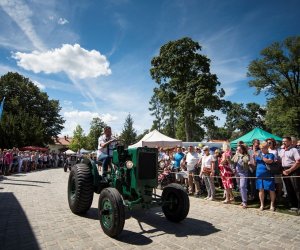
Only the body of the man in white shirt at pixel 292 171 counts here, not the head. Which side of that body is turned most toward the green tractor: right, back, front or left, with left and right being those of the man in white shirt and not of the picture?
front

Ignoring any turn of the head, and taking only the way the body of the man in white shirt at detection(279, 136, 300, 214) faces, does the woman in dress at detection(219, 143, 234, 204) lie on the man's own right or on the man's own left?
on the man's own right

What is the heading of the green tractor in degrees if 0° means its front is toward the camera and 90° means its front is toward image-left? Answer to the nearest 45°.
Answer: approximately 315°

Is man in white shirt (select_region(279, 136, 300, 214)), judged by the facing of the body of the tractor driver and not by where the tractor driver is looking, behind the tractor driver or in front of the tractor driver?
in front

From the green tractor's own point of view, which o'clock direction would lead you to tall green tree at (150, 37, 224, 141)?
The tall green tree is roughly at 8 o'clock from the green tractor.

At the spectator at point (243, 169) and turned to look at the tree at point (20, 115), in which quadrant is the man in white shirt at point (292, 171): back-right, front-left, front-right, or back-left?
back-right

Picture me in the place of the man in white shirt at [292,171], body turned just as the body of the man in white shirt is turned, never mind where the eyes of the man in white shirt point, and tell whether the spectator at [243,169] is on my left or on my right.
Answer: on my right

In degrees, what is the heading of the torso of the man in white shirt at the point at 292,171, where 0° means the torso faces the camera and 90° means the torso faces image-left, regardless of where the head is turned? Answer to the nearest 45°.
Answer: approximately 45°

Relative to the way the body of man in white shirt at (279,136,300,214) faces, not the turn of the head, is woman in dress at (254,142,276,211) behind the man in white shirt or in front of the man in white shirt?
in front

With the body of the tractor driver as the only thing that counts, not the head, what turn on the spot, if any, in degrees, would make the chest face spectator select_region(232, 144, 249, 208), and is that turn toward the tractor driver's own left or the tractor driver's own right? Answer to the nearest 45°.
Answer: approximately 45° to the tractor driver's own left

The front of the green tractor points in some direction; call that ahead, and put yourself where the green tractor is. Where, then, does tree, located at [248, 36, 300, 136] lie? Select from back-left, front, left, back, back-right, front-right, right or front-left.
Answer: left
